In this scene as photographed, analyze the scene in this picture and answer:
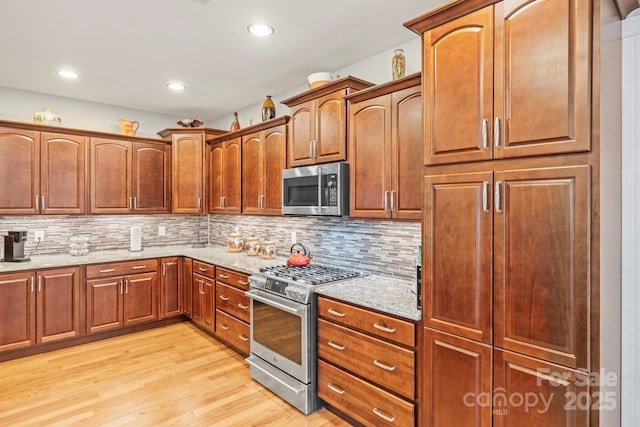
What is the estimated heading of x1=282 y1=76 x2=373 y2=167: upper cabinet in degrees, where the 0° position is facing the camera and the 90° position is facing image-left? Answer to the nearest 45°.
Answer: approximately 45°

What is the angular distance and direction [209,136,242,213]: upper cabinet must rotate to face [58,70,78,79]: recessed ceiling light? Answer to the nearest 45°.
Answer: approximately 45° to its right

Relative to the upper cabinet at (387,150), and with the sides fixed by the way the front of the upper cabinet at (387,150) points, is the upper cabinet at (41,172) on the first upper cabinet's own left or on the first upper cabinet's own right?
on the first upper cabinet's own right

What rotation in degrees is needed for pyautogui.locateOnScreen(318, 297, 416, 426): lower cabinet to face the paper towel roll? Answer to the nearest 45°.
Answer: approximately 90° to its right

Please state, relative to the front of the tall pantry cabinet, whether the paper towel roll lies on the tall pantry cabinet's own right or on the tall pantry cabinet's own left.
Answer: on the tall pantry cabinet's own right

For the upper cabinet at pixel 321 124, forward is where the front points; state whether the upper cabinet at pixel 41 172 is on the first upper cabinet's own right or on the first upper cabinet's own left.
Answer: on the first upper cabinet's own right

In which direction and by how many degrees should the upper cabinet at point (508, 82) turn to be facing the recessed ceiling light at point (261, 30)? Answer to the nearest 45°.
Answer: approximately 45° to its right

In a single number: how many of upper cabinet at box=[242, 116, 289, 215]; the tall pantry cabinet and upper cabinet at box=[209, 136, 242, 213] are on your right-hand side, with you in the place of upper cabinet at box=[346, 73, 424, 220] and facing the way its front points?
2
